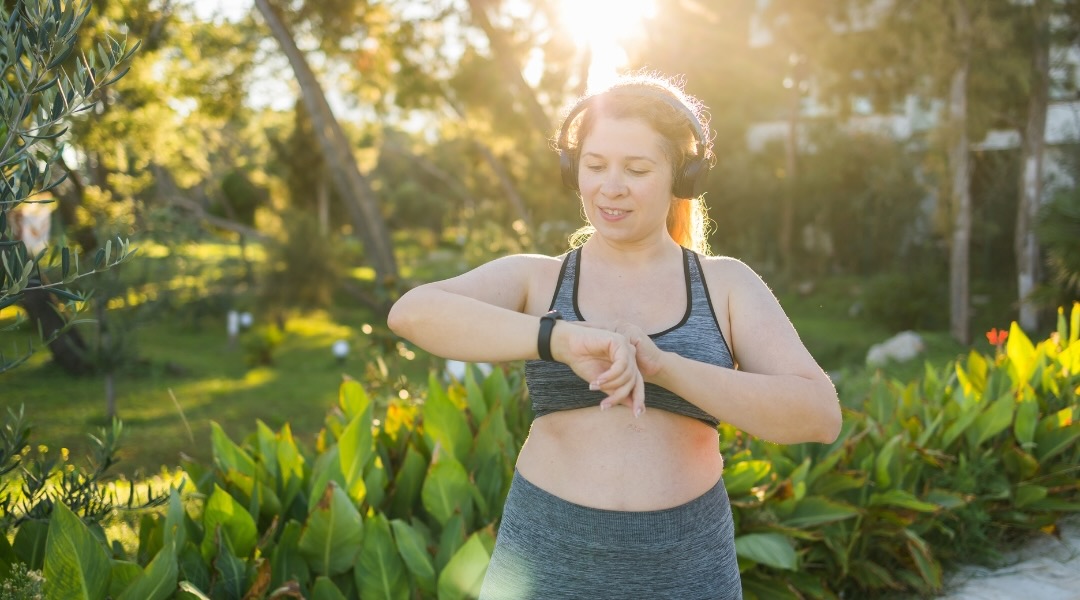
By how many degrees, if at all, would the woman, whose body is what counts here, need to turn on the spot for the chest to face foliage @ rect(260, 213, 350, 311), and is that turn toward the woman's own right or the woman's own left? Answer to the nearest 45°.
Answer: approximately 180°

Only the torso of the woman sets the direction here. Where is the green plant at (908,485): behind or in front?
behind

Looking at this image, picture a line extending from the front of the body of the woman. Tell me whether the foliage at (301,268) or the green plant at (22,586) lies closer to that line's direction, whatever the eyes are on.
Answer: the green plant

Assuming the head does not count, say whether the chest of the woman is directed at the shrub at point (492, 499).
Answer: no

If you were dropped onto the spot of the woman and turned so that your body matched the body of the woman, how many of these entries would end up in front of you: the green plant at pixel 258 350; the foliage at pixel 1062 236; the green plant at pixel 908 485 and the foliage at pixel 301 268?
0

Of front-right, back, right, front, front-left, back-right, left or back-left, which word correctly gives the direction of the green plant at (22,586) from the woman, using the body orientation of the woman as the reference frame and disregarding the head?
right

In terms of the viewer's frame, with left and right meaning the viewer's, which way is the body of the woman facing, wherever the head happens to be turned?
facing the viewer

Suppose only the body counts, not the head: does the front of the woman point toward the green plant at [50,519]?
no

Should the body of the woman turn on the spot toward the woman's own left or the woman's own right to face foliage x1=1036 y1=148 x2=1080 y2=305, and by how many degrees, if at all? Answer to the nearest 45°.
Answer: approximately 135° to the woman's own left

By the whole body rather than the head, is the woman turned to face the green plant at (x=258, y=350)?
no

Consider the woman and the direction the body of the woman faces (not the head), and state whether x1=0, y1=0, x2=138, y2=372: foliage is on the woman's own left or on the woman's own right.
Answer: on the woman's own right
